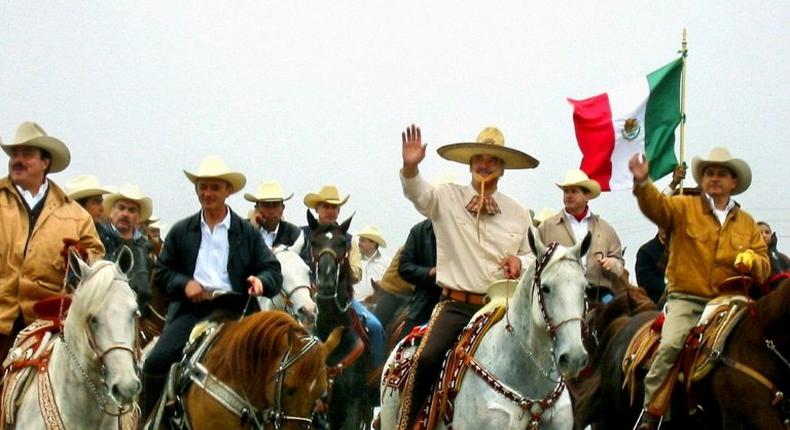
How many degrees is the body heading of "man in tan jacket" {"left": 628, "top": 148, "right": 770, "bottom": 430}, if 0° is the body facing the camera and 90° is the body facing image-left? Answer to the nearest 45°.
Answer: approximately 315°

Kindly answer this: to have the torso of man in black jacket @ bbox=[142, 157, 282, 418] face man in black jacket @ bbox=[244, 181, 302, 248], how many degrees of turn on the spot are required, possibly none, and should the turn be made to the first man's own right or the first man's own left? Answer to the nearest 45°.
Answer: approximately 180°

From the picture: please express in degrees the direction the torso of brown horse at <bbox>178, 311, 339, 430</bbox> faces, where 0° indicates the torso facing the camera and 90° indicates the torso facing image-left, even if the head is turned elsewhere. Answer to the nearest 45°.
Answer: approximately 315°

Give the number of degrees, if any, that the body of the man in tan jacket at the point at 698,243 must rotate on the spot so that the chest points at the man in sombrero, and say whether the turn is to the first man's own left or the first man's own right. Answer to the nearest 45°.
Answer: approximately 90° to the first man's own right

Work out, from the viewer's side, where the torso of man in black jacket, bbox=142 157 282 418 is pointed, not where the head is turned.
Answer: toward the camera

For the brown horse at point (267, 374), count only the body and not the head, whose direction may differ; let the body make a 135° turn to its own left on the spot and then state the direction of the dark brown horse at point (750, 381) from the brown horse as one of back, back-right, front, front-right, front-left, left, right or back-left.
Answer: right
